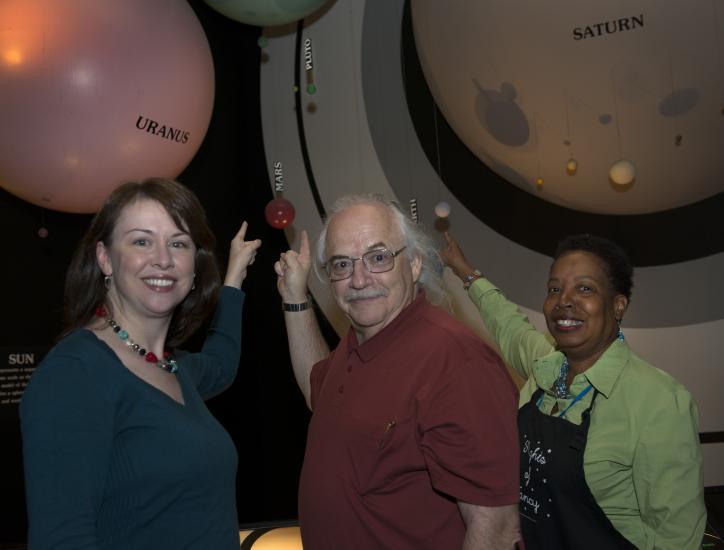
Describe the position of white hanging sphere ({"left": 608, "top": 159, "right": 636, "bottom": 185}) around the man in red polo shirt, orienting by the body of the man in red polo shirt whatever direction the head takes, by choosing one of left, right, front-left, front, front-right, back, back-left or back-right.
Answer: back

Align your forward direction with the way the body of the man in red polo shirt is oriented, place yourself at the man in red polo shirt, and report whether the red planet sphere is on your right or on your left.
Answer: on your right

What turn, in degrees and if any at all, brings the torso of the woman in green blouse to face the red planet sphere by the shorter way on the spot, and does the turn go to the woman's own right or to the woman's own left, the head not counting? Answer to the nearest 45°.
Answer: approximately 90° to the woman's own right

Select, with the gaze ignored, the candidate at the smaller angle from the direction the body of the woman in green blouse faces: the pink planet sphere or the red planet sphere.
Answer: the pink planet sphere

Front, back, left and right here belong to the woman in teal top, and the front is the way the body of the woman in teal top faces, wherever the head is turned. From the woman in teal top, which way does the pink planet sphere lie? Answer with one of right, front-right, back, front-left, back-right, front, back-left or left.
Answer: back-left

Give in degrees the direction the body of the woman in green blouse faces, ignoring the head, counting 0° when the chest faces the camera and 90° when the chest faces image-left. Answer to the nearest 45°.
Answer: approximately 45°

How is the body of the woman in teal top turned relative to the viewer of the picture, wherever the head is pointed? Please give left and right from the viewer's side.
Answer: facing the viewer and to the right of the viewer

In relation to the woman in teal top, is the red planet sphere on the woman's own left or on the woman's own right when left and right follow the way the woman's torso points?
on the woman's own left
